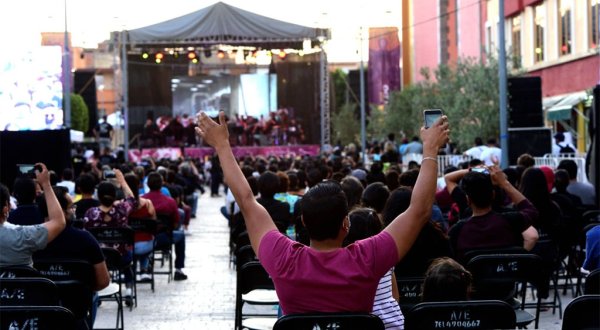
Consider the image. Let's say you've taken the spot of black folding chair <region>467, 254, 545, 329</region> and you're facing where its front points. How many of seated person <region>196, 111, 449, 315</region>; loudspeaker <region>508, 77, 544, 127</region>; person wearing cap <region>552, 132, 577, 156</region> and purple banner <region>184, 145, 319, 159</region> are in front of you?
3

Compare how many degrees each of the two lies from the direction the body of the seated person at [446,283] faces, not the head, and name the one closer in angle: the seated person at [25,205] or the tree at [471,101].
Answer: the tree

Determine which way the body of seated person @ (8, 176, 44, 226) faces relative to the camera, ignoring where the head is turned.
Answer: away from the camera

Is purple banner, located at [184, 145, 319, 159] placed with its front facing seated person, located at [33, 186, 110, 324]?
yes

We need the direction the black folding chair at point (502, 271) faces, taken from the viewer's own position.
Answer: facing away from the viewer

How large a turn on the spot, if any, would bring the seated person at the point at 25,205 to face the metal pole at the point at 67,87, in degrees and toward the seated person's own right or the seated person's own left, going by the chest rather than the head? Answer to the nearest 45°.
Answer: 0° — they already face it

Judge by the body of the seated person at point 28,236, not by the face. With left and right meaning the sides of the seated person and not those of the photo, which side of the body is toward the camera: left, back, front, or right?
back

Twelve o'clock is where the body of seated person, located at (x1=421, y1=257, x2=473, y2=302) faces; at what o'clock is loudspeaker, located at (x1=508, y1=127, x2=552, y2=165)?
The loudspeaker is roughly at 12 o'clock from the seated person.

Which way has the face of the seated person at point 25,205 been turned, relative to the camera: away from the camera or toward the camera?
away from the camera

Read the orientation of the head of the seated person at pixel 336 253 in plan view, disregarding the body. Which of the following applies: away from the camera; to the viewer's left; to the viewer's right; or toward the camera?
away from the camera

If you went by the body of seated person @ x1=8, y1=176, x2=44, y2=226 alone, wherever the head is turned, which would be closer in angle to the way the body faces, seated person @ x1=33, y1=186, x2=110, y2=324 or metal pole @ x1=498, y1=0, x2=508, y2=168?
the metal pole

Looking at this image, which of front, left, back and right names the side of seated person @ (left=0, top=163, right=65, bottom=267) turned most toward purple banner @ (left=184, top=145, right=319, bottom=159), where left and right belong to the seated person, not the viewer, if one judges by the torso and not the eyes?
front

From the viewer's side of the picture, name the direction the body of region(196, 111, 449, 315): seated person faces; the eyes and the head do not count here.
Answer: away from the camera

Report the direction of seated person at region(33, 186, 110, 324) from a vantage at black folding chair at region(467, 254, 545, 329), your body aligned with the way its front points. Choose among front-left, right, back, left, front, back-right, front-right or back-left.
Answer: left

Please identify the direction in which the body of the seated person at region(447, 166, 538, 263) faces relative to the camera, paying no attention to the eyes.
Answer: away from the camera

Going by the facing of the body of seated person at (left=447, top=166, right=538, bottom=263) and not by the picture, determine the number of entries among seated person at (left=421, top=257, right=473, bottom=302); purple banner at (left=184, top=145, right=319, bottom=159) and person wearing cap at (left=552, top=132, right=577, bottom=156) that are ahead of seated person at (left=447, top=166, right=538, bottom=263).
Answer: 2

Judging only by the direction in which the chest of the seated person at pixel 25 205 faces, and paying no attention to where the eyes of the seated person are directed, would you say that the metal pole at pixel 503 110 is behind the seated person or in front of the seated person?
in front

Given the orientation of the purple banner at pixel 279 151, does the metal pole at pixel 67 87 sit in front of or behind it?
in front
